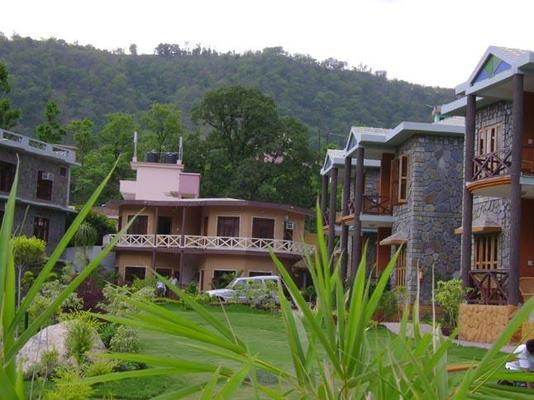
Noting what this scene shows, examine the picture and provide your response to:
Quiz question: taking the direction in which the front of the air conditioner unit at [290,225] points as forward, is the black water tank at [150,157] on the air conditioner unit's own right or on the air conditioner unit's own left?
on the air conditioner unit's own right

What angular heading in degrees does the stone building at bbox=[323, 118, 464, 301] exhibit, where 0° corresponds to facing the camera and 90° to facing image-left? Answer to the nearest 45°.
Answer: approximately 45°

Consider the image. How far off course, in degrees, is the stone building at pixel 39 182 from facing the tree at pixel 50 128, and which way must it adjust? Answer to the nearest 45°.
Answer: approximately 135° to its left

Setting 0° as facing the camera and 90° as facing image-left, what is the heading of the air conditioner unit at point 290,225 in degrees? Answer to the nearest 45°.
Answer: approximately 0°

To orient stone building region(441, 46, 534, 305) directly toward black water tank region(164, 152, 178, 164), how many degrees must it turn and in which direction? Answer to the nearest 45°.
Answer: approximately 90° to its right
